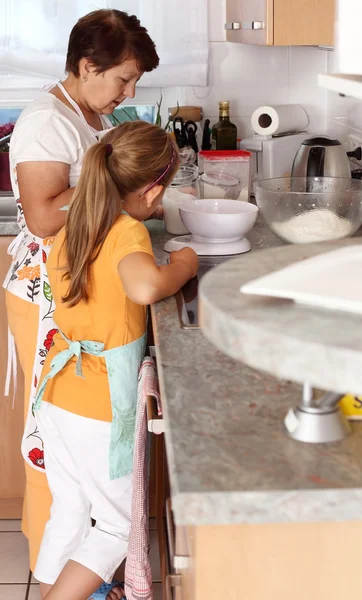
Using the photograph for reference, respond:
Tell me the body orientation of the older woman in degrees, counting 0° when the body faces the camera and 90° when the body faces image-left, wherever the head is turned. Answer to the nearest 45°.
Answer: approximately 270°

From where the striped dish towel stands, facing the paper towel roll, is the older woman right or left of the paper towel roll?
left

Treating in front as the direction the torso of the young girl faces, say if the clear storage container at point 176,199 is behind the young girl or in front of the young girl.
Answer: in front

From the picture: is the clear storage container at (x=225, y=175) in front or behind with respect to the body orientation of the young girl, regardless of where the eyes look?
in front

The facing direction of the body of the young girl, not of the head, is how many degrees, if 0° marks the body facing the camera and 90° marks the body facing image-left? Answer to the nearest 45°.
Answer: approximately 225°

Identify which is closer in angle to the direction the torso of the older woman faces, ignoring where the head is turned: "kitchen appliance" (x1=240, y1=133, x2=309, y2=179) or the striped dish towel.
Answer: the kitchen appliance

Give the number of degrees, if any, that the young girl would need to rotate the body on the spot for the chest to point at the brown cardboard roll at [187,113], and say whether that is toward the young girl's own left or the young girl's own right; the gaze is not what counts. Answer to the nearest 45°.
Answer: approximately 45° to the young girl's own left

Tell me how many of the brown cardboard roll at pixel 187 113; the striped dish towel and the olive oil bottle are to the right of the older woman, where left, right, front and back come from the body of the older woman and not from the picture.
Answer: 1

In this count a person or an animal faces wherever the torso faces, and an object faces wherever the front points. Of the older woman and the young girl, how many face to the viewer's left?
0

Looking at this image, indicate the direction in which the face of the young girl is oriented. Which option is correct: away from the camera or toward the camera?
away from the camera
